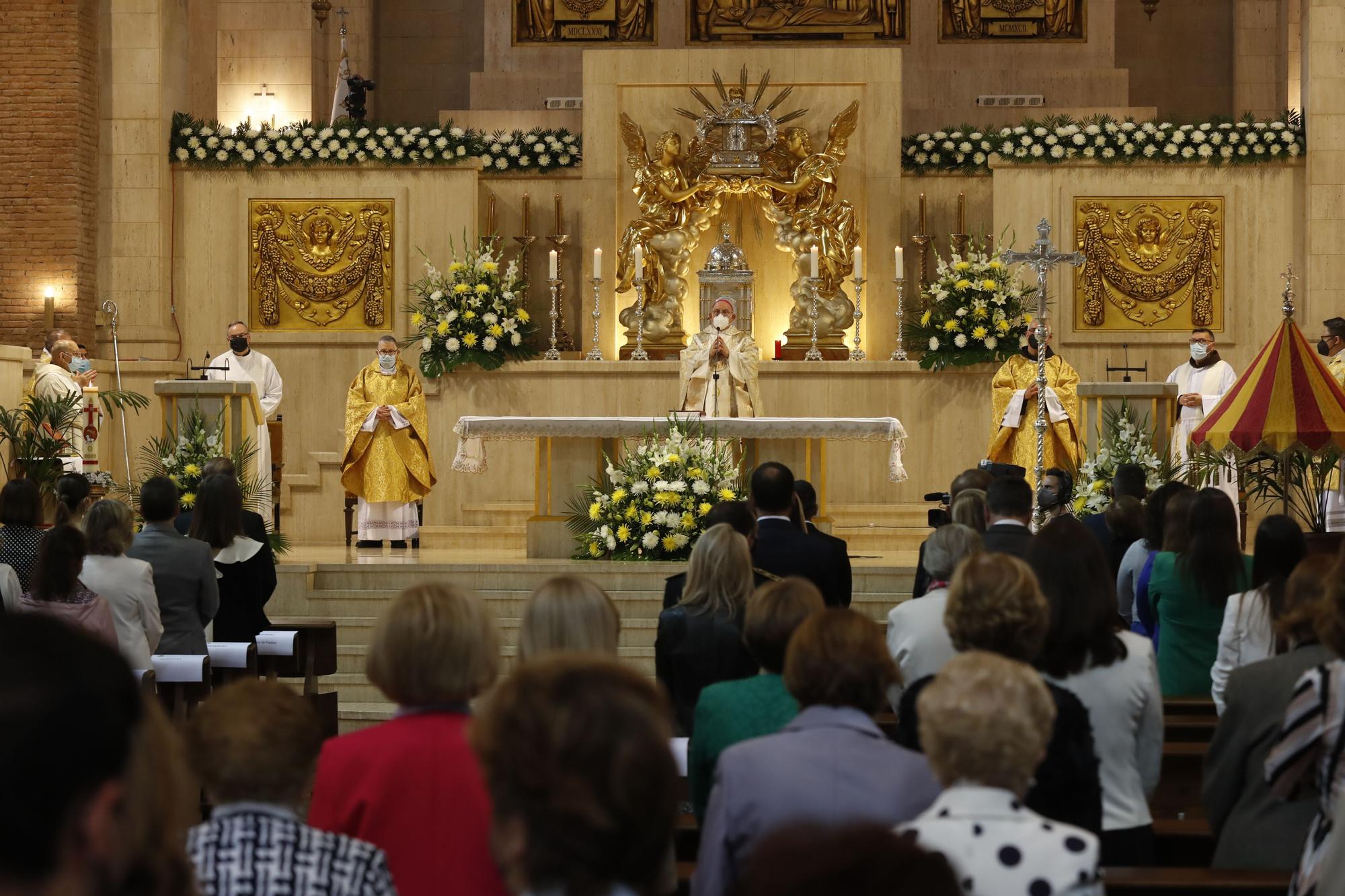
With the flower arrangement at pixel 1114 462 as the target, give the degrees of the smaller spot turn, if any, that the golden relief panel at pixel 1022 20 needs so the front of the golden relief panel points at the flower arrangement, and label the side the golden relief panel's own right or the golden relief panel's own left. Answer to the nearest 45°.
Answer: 0° — it already faces it

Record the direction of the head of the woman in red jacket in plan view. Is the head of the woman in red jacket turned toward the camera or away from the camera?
away from the camera

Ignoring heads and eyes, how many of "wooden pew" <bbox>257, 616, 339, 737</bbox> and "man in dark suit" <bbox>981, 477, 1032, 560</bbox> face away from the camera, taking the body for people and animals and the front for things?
2

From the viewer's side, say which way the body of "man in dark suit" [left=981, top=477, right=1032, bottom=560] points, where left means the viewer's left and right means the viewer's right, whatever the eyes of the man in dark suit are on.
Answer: facing away from the viewer

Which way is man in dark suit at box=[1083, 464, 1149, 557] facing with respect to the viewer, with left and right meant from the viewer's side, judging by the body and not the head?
facing away from the viewer

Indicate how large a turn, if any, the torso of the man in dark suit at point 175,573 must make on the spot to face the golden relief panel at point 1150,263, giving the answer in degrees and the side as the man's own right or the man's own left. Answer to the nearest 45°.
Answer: approximately 45° to the man's own right

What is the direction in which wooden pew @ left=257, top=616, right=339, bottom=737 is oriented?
away from the camera

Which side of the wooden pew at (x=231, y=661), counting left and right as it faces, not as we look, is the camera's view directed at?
back

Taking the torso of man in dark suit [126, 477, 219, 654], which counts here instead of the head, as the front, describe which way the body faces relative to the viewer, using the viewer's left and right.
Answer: facing away from the viewer

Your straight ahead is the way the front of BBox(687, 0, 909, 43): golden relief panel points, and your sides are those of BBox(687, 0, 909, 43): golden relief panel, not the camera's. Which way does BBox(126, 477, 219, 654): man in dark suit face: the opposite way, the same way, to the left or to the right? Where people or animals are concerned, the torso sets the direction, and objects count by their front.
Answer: the opposite way

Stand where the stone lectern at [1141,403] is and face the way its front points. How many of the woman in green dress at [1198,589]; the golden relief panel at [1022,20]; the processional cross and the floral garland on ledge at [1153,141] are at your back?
2
